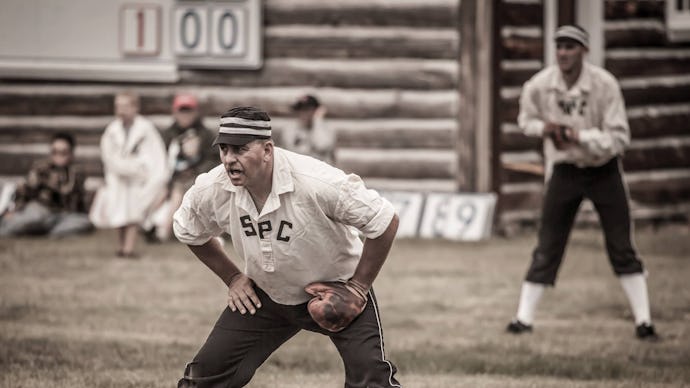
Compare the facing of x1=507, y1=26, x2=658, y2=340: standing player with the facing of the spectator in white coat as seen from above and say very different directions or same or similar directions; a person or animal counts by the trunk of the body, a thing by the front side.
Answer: same or similar directions

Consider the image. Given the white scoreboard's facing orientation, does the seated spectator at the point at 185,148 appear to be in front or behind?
in front

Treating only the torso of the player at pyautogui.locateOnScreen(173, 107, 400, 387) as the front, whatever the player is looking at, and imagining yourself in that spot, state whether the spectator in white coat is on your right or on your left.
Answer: on your right

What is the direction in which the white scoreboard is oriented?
toward the camera

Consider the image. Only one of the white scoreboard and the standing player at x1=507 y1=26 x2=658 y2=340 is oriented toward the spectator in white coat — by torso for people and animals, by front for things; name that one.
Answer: the white scoreboard

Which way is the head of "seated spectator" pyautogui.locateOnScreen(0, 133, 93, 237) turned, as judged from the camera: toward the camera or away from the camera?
toward the camera

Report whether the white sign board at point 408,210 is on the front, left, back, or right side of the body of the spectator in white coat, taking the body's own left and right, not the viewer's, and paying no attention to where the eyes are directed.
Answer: left

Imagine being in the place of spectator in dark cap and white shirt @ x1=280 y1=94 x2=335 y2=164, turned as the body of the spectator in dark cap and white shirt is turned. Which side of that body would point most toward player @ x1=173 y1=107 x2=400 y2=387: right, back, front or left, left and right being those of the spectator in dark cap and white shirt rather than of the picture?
front

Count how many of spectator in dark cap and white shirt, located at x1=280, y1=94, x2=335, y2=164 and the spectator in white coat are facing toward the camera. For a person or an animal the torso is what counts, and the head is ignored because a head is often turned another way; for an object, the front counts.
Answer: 2

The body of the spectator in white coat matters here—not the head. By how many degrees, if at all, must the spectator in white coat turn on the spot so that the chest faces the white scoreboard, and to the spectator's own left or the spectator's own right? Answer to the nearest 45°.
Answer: approximately 180°

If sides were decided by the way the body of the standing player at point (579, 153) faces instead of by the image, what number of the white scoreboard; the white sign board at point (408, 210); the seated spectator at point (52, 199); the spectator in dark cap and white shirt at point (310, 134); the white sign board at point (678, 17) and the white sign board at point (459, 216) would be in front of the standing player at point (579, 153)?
0

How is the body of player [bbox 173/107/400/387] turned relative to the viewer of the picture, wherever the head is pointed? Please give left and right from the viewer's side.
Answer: facing the viewer and to the left of the viewer

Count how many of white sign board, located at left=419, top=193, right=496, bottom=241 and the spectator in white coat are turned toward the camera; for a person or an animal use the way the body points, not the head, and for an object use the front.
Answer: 2

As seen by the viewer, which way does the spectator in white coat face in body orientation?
toward the camera

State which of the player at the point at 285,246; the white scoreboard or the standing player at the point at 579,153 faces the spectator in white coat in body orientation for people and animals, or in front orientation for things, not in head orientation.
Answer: the white scoreboard

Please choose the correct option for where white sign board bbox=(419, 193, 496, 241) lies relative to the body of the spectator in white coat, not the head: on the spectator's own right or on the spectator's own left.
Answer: on the spectator's own left

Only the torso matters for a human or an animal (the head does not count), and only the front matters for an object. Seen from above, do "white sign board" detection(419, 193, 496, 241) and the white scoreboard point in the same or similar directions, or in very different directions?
same or similar directions
